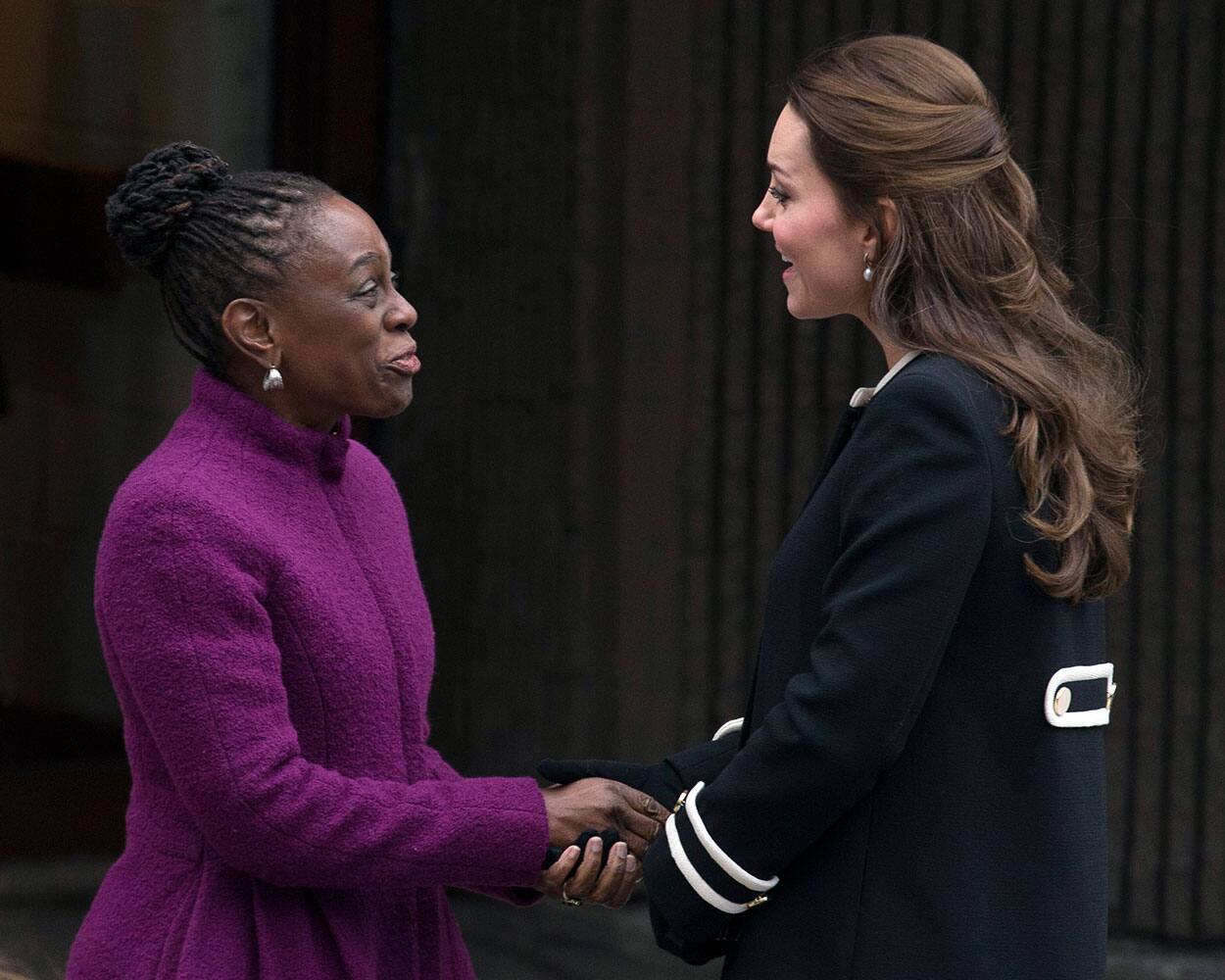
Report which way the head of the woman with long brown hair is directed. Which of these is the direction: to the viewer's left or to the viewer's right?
to the viewer's left

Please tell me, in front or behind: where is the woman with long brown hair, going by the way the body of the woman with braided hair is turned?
in front

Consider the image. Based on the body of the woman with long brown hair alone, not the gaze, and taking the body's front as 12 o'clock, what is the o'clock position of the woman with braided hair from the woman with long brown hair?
The woman with braided hair is roughly at 12 o'clock from the woman with long brown hair.

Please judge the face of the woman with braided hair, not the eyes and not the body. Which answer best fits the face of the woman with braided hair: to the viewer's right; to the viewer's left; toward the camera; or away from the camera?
to the viewer's right

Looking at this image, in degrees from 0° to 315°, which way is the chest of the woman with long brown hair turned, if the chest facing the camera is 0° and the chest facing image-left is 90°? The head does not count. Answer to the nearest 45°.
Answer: approximately 90°

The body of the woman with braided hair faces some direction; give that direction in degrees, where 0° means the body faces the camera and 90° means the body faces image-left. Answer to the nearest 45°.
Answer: approximately 315°

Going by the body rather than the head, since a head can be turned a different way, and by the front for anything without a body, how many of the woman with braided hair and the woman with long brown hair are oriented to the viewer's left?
1
